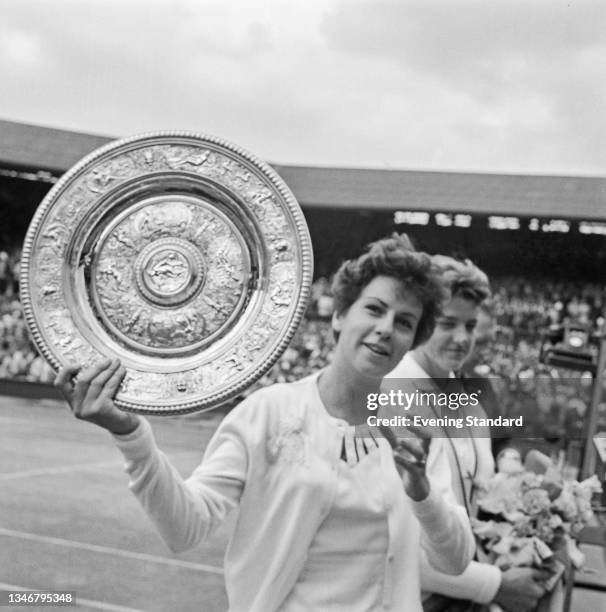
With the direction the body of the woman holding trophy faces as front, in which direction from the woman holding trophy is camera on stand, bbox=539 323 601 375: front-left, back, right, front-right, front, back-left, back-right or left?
left

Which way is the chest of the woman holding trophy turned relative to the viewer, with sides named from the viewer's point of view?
facing the viewer and to the right of the viewer
